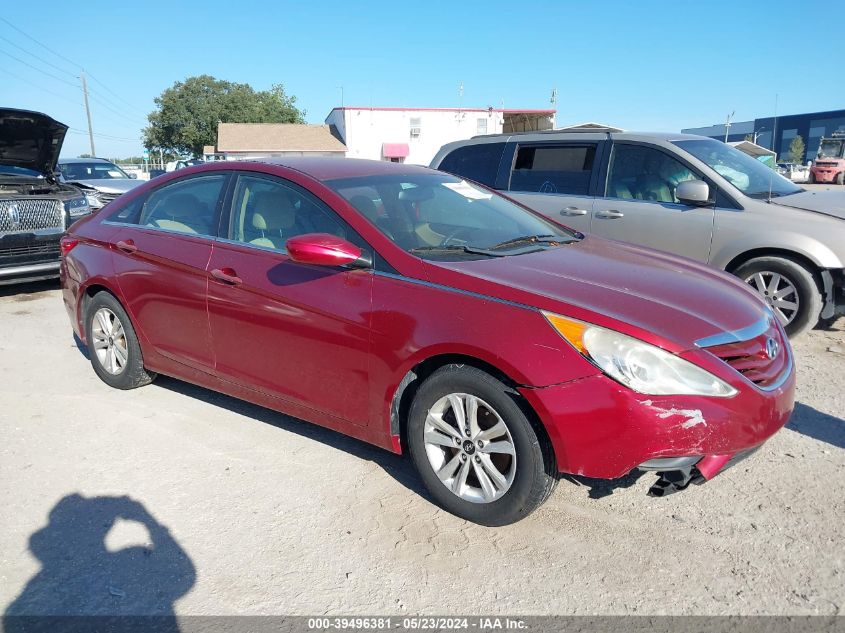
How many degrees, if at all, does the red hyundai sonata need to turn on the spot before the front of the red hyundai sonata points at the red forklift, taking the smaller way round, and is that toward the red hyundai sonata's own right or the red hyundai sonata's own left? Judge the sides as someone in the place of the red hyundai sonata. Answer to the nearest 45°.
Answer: approximately 90° to the red hyundai sonata's own left

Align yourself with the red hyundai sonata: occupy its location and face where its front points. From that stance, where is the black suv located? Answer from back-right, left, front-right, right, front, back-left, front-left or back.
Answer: back
